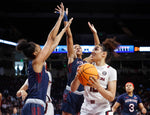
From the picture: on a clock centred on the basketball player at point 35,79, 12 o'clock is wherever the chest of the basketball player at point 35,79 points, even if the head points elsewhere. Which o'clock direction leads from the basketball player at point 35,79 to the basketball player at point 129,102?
the basketball player at point 129,102 is roughly at 10 o'clock from the basketball player at point 35,79.

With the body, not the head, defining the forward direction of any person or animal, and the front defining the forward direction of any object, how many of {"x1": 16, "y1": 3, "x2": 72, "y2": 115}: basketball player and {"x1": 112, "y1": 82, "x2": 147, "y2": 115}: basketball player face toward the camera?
1

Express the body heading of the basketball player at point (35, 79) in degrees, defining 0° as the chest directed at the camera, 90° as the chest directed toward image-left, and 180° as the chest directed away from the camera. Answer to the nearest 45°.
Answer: approximately 270°

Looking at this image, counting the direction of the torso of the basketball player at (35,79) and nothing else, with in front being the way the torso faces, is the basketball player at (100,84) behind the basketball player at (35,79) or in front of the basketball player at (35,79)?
in front

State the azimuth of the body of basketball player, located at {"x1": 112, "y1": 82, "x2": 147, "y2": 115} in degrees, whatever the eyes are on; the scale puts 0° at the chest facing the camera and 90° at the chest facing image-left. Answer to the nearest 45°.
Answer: approximately 0°

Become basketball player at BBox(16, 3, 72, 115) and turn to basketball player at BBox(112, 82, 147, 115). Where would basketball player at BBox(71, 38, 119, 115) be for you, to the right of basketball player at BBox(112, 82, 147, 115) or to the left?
right

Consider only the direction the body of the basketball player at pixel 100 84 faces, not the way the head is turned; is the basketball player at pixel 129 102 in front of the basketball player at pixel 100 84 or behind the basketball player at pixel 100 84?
behind

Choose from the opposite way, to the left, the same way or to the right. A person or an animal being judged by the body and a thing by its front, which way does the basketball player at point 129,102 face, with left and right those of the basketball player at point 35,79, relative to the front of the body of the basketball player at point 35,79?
to the right

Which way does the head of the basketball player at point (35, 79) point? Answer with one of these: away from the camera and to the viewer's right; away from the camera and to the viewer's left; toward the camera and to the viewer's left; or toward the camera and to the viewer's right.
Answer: away from the camera and to the viewer's right

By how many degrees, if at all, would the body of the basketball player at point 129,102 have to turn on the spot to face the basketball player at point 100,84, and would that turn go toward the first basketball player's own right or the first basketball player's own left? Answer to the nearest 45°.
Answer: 0° — they already face them
